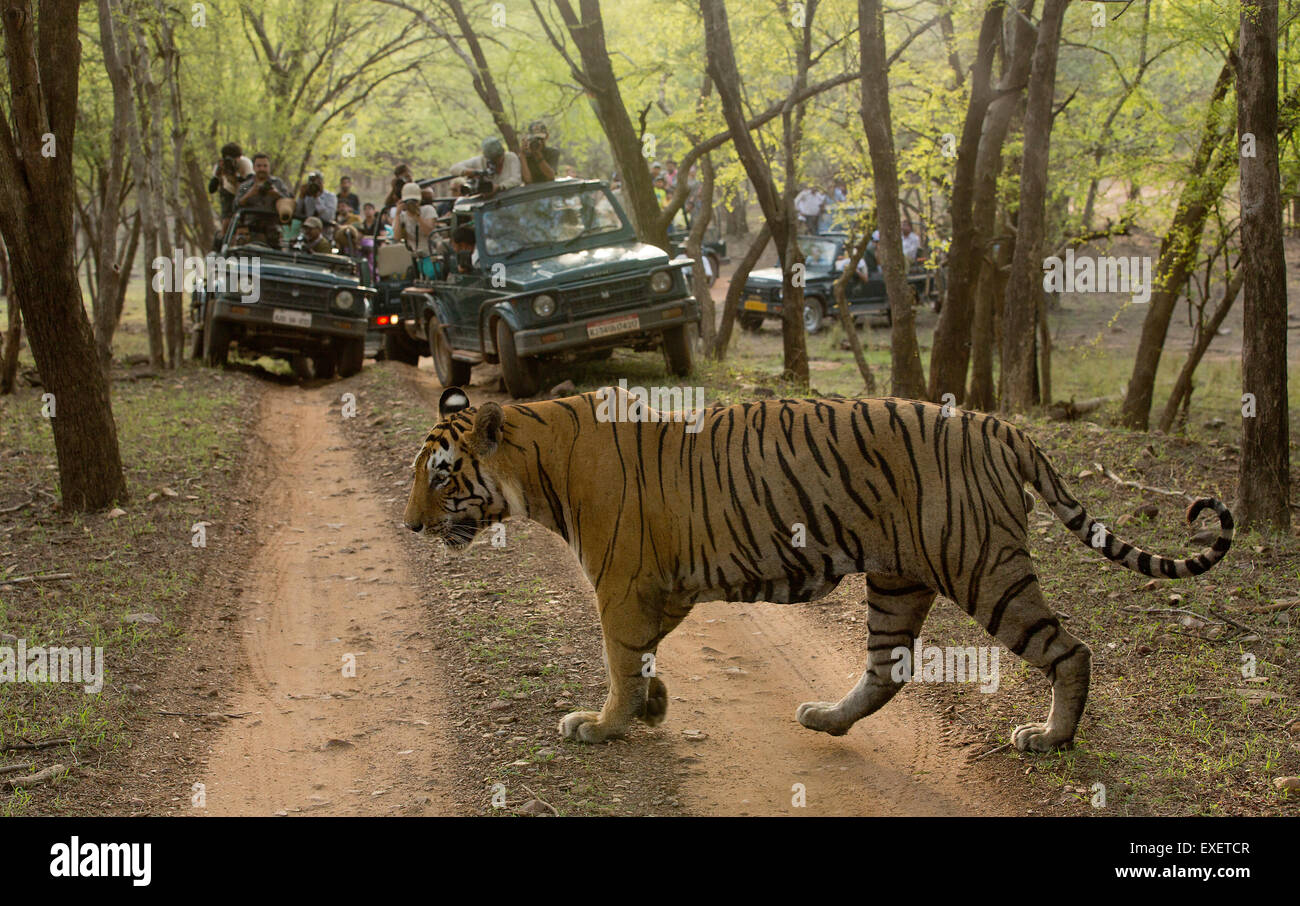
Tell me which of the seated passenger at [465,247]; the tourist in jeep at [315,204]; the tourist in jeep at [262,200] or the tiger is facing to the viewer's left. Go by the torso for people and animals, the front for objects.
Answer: the tiger

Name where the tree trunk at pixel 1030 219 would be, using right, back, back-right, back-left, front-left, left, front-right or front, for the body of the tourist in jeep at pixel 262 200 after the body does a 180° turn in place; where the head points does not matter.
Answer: back-right

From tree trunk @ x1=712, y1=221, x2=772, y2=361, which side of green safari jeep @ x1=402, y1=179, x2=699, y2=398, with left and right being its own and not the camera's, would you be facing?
left

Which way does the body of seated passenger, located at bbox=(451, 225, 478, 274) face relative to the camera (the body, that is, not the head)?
toward the camera

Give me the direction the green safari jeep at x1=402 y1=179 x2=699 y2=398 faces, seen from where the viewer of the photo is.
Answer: facing the viewer and to the right of the viewer

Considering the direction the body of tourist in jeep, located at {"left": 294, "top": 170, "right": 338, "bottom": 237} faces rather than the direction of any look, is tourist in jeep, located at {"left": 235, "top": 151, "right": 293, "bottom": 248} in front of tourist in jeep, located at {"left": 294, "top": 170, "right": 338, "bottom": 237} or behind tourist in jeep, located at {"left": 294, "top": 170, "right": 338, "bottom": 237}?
in front

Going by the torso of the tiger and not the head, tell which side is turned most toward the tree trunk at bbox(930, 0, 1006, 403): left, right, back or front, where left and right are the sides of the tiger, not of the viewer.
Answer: right

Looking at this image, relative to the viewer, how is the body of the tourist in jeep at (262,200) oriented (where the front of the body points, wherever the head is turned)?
toward the camera

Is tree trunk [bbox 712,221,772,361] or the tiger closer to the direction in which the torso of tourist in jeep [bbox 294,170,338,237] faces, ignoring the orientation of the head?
the tiger

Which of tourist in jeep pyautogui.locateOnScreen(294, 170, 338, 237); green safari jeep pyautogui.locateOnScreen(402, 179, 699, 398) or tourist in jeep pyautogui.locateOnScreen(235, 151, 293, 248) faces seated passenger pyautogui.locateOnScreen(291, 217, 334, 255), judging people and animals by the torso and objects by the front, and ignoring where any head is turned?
tourist in jeep pyautogui.locateOnScreen(294, 170, 338, 237)

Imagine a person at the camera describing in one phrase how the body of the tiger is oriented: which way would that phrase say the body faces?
to the viewer's left

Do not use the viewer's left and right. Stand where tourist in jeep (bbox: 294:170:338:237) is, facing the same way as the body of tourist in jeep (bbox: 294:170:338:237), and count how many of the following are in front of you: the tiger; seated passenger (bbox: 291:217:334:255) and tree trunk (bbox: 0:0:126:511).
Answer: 3
